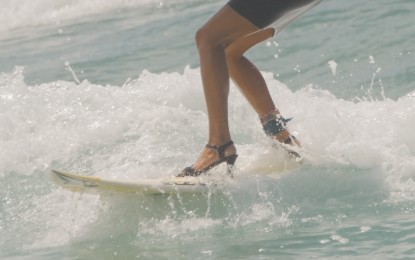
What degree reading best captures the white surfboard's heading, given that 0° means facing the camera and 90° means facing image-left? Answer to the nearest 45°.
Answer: approximately 90°
